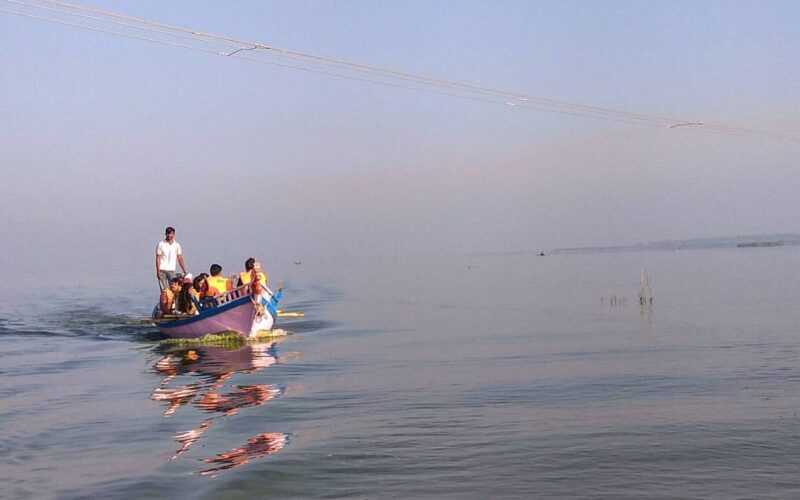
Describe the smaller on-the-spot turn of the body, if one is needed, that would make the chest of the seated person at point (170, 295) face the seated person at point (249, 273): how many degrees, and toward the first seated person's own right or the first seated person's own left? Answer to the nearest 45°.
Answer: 0° — they already face them

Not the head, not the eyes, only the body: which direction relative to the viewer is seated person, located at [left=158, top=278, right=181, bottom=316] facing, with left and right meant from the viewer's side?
facing the viewer and to the right of the viewer

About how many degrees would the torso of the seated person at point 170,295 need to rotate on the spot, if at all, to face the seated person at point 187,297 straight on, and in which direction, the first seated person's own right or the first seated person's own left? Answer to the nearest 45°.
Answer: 0° — they already face them
